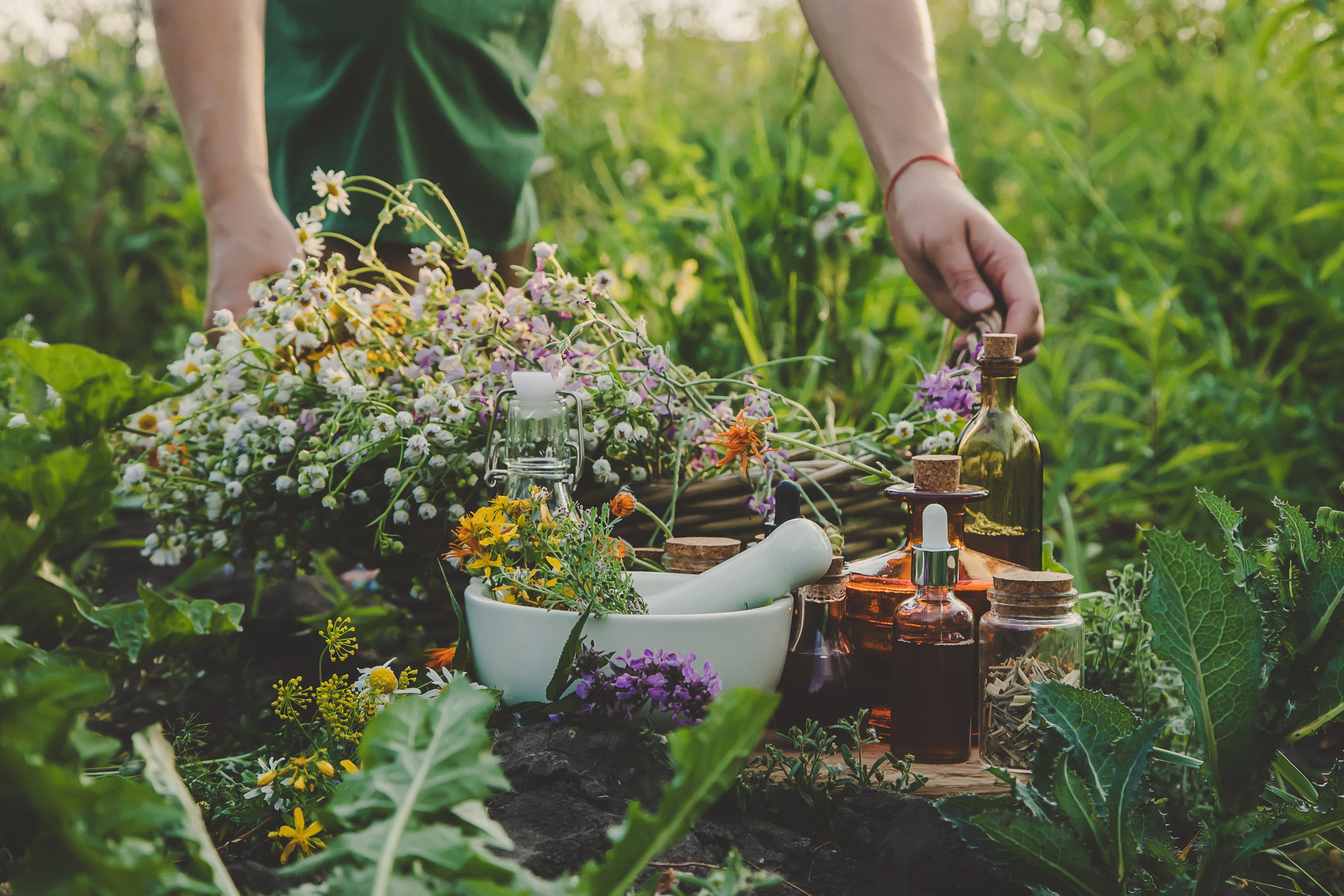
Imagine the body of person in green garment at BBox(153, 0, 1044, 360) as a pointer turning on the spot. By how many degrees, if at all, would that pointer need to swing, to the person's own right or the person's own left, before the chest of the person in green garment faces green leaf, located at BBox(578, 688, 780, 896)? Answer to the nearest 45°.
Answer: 0° — they already face it

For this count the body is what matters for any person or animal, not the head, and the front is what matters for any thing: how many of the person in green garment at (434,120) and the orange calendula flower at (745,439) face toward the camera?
2

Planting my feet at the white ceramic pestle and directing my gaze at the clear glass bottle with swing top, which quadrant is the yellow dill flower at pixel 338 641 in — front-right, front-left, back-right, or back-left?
front-left

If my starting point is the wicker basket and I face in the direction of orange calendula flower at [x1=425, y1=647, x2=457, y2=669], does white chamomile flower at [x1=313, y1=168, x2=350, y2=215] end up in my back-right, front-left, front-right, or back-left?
front-right

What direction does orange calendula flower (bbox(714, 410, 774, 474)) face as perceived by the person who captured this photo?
facing the viewer

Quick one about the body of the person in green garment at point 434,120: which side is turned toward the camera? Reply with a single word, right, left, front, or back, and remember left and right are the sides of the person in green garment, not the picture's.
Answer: front
